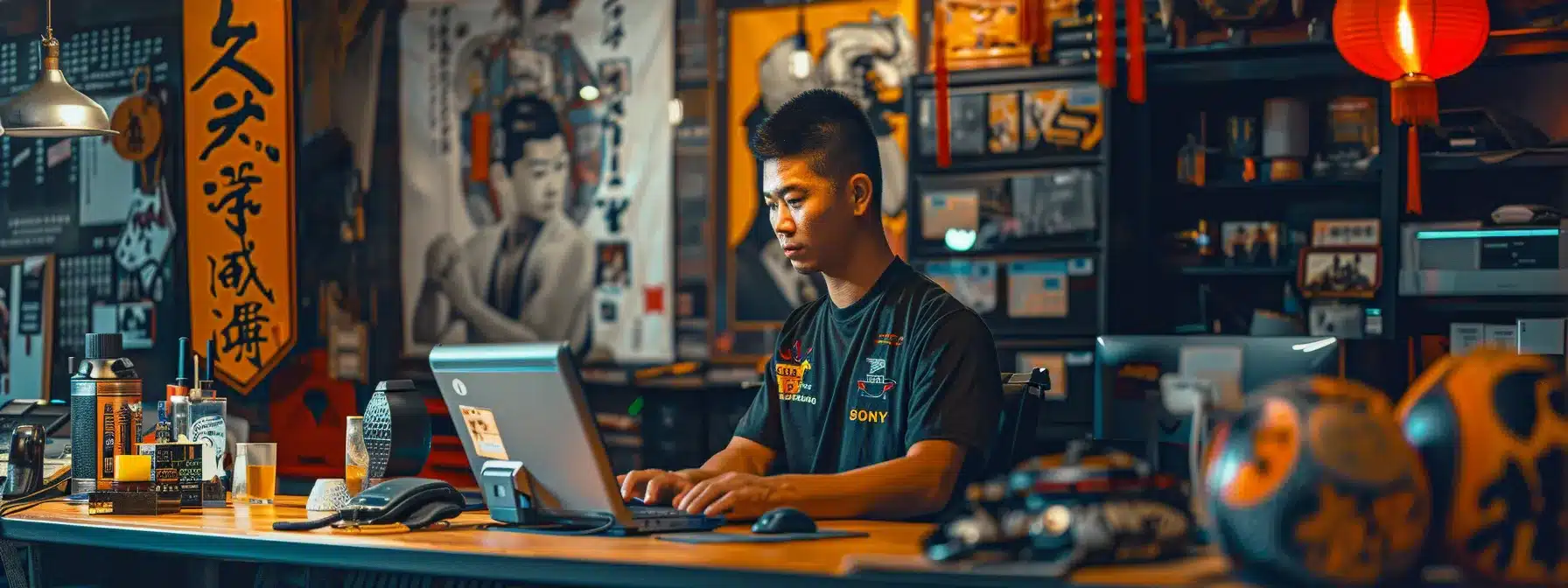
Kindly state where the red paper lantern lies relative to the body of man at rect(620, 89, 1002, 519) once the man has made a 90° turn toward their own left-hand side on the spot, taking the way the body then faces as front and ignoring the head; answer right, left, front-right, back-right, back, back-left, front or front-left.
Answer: left

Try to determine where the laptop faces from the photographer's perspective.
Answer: facing away from the viewer and to the right of the viewer

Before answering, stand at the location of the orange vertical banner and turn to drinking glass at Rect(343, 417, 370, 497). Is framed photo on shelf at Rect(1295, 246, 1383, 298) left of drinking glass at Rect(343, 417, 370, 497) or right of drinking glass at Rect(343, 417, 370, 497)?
left

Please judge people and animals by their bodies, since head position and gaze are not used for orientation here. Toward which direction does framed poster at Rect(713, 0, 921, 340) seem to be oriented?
toward the camera

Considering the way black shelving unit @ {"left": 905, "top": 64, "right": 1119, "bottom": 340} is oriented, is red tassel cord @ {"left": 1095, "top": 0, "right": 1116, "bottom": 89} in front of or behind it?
in front

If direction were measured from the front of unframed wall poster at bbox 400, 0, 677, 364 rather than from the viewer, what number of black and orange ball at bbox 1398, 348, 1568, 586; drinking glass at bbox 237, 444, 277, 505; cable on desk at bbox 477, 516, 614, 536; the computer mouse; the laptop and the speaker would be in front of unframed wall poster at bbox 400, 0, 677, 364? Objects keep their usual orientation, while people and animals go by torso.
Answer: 6

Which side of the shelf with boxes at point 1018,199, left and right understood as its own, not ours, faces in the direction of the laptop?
front

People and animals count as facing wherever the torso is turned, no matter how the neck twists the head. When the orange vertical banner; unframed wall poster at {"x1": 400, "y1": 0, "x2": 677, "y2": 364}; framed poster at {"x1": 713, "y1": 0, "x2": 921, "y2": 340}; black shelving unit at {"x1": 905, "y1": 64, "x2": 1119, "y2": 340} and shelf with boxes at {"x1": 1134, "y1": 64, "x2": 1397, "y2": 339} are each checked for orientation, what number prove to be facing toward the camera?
5

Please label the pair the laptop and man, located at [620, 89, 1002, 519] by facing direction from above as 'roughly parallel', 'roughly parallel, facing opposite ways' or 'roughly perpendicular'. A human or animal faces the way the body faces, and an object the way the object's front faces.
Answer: roughly parallel, facing opposite ways

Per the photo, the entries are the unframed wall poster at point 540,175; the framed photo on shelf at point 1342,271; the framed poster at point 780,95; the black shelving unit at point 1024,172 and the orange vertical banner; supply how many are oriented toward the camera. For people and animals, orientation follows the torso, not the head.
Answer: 5

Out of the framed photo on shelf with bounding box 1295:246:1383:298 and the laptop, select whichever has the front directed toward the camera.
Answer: the framed photo on shelf

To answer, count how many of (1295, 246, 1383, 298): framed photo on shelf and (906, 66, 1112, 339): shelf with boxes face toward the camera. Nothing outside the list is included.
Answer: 2

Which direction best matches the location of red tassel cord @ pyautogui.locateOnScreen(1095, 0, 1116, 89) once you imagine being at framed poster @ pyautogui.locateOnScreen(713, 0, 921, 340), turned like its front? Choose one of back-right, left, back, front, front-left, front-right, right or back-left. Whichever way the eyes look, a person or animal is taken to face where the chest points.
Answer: front-left

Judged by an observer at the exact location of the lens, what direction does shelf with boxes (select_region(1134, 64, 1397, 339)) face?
facing the viewer

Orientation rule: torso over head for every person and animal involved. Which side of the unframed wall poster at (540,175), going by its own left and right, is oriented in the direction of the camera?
front

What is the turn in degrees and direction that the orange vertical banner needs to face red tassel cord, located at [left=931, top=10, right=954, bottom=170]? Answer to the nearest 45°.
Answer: approximately 45° to its left

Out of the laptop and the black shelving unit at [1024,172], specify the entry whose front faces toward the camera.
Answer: the black shelving unit

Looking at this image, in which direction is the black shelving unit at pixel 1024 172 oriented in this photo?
toward the camera
